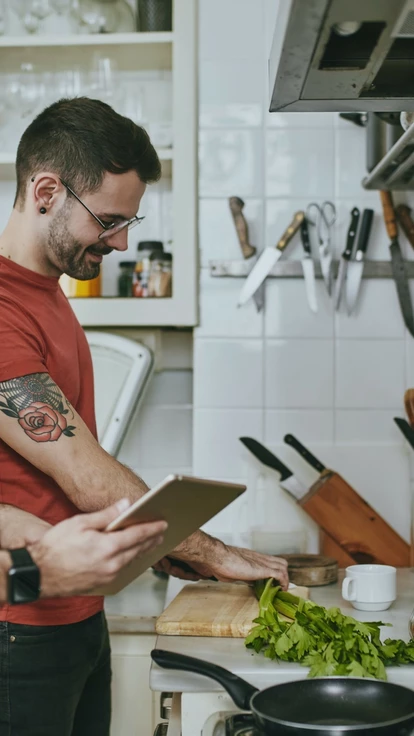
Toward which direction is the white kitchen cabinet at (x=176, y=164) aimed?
toward the camera

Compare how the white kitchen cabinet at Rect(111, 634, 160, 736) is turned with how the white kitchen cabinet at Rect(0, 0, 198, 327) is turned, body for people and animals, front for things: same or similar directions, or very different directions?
same or similar directions

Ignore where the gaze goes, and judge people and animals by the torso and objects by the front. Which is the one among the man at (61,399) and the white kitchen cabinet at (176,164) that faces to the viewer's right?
the man

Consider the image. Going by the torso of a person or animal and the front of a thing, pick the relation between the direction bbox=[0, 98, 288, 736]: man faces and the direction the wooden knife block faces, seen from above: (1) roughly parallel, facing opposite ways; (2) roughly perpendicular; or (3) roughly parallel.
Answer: roughly parallel, facing opposite ways

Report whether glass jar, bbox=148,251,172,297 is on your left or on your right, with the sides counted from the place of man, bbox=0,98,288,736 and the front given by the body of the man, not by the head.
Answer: on your left

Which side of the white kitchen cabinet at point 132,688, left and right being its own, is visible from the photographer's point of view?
front

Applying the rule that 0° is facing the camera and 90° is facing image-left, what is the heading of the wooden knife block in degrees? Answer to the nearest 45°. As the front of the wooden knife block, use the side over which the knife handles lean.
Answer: approximately 90°

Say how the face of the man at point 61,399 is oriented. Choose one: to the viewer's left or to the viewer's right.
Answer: to the viewer's right

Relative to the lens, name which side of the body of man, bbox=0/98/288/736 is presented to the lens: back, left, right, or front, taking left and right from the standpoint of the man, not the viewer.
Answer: right
